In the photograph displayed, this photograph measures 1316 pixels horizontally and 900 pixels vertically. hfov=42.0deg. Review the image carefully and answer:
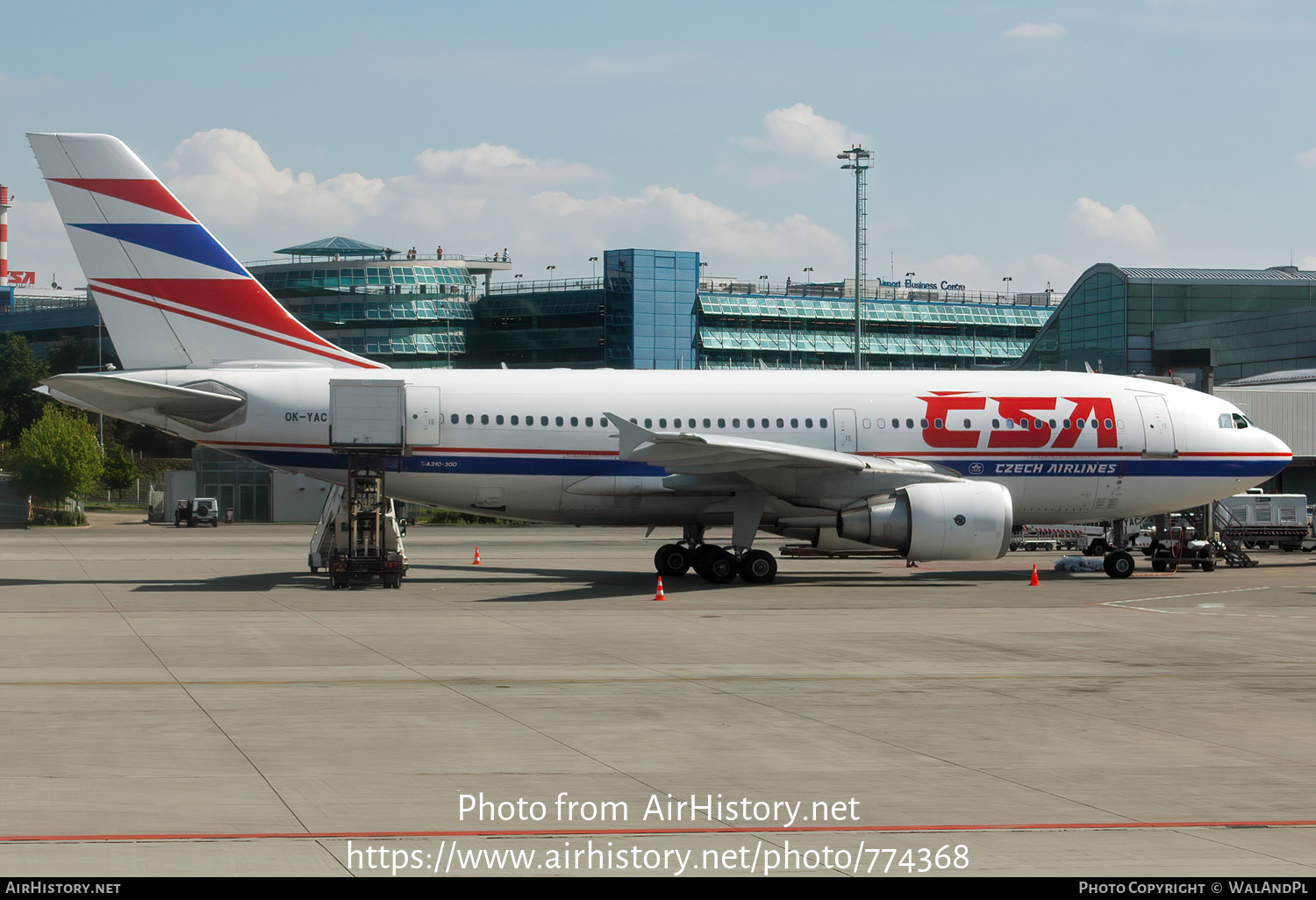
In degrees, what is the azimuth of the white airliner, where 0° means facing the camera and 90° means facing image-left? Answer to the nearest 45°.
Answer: approximately 270°
